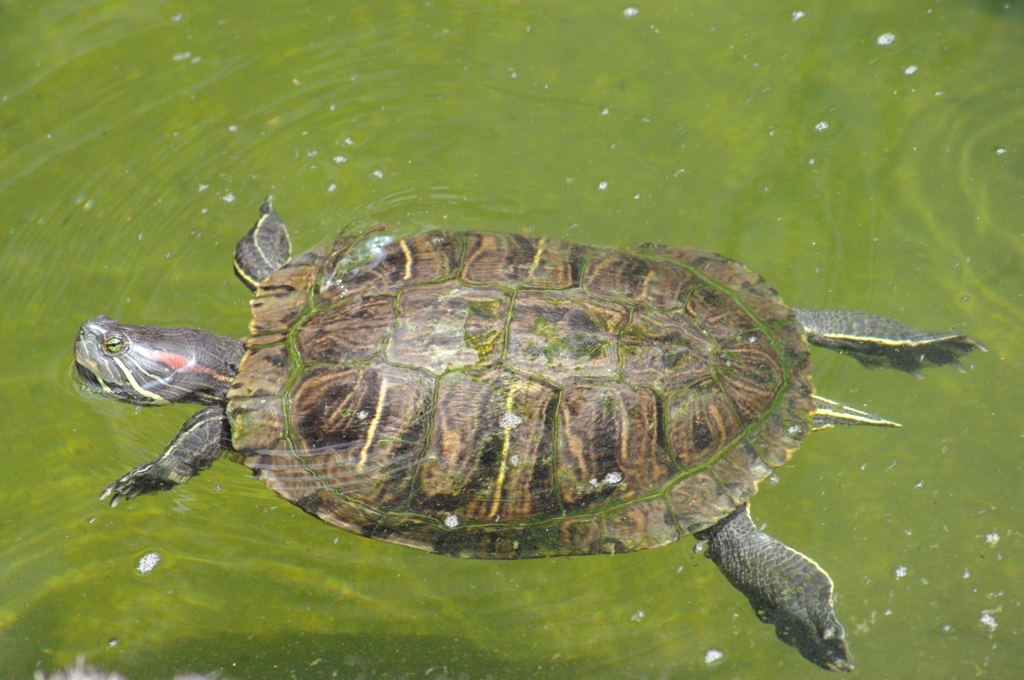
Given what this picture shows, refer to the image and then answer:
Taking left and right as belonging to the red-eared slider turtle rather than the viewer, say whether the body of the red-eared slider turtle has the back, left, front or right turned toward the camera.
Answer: left

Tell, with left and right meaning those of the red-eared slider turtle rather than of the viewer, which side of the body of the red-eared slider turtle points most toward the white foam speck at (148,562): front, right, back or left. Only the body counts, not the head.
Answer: front
